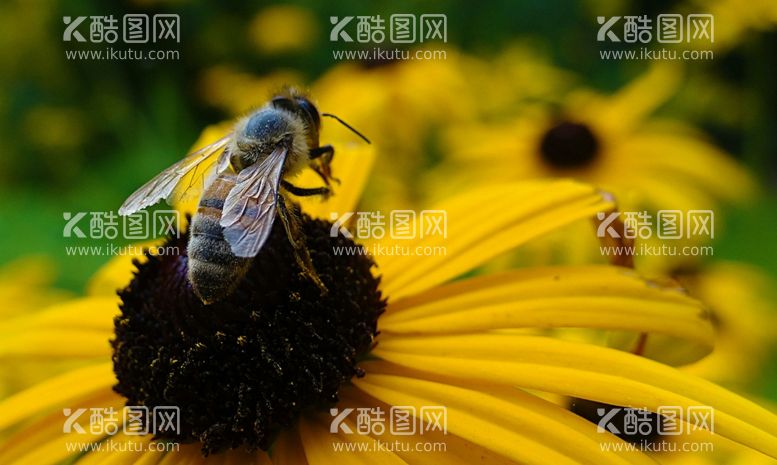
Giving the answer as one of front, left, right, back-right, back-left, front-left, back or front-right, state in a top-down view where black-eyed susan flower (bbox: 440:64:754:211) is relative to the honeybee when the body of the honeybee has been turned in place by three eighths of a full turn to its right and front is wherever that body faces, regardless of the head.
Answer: back-left

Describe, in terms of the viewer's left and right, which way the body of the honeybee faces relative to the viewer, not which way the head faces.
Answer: facing away from the viewer and to the right of the viewer
